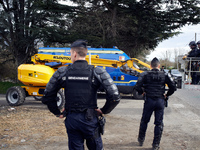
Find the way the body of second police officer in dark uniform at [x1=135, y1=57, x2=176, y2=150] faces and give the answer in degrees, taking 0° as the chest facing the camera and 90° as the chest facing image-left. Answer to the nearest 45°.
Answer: approximately 180°

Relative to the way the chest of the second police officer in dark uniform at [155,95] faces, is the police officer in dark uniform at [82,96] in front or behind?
behind

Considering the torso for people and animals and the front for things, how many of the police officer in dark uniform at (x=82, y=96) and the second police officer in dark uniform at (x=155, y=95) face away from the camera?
2

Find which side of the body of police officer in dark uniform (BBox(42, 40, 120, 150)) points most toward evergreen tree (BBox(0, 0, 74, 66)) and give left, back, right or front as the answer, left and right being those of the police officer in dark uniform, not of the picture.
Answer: front

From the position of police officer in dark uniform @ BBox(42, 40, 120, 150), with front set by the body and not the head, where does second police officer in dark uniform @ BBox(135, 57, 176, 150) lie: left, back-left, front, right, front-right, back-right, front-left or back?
front-right

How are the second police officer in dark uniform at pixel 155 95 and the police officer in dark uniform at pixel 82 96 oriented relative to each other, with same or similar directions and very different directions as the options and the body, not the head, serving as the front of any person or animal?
same or similar directions

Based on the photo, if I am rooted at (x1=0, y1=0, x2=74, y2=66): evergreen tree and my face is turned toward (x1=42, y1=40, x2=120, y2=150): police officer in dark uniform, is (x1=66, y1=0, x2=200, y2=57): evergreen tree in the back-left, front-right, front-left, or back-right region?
front-left

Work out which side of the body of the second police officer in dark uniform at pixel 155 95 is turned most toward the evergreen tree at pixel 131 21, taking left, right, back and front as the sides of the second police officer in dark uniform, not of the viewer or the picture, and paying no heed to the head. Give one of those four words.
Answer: front

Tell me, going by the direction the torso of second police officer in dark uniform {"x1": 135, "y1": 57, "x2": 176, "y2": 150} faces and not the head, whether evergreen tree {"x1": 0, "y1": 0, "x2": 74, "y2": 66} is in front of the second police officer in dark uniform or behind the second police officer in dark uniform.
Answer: in front

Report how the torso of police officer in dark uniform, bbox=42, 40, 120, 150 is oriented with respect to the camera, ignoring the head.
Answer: away from the camera
